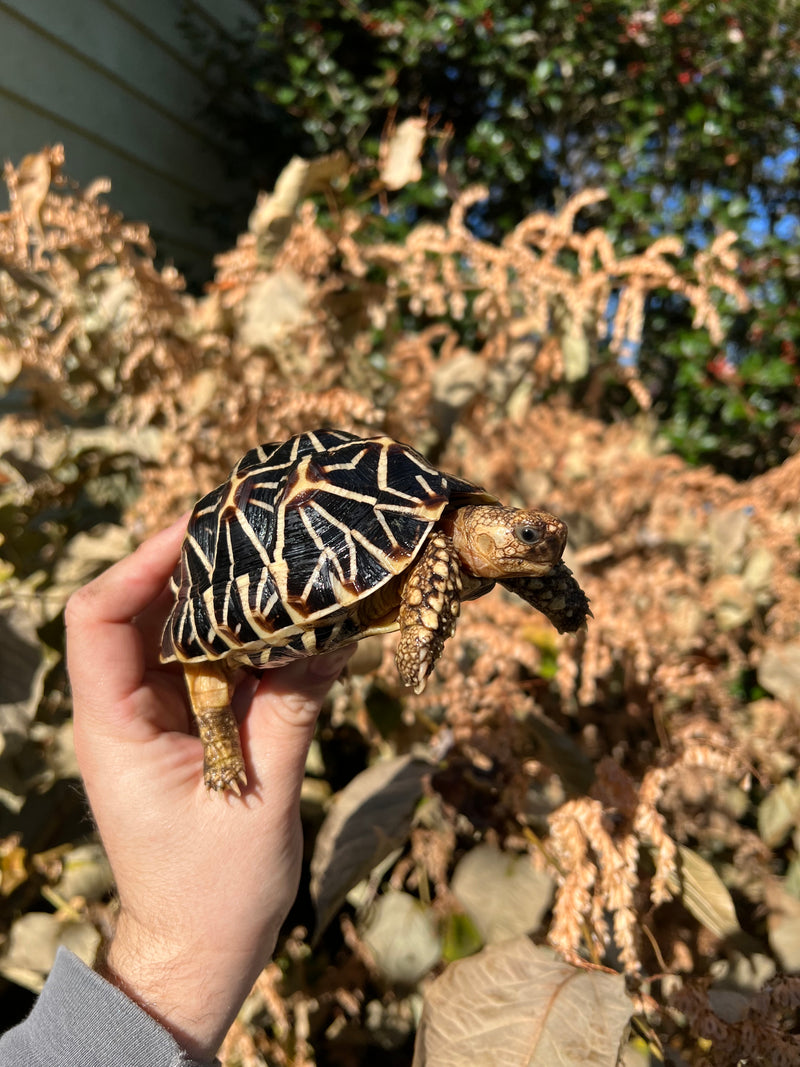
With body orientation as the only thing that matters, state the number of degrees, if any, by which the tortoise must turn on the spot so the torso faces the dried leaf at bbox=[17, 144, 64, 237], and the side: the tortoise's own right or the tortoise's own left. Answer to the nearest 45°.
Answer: approximately 135° to the tortoise's own left

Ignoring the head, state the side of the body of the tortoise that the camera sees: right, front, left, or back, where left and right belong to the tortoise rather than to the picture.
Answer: right
